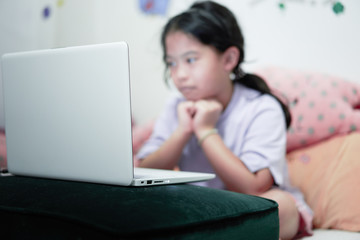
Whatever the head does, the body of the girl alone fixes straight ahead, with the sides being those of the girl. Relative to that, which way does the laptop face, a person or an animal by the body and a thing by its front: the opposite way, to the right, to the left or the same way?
the opposite way

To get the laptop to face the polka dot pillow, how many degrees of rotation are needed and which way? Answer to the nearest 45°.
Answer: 0° — it already faces it

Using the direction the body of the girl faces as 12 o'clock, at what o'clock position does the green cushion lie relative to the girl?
The green cushion is roughly at 11 o'clock from the girl.

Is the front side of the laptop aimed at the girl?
yes

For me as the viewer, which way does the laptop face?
facing away from the viewer and to the right of the viewer

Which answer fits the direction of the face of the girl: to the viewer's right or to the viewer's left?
to the viewer's left
